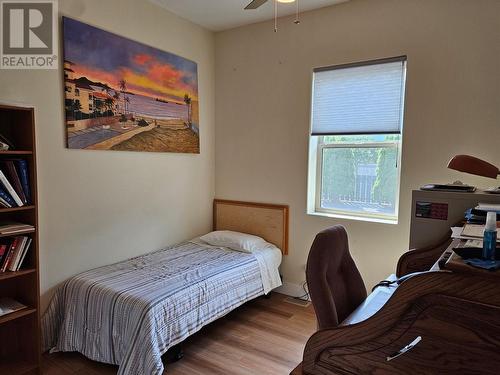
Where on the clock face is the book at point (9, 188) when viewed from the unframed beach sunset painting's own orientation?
The book is roughly at 3 o'clock from the unframed beach sunset painting.

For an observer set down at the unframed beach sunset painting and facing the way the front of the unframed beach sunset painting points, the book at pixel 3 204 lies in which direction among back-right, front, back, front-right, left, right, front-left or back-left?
right

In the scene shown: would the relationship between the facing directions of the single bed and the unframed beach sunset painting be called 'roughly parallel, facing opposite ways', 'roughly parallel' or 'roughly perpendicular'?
roughly perpendicular

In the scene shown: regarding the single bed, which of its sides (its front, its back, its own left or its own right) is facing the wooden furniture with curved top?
left

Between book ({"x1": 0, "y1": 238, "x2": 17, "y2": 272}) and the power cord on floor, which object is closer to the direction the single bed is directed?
the book

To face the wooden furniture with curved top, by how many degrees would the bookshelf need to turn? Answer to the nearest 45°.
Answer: approximately 45° to its right

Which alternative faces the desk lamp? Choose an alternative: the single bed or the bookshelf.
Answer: the bookshelf

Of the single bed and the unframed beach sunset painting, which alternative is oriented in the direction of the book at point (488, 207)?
the unframed beach sunset painting

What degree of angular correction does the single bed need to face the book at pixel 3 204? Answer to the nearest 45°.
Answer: approximately 45° to its right

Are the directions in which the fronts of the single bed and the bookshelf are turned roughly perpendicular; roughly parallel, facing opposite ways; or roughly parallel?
roughly perpendicular

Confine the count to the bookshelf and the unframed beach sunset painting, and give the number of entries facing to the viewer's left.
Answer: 0

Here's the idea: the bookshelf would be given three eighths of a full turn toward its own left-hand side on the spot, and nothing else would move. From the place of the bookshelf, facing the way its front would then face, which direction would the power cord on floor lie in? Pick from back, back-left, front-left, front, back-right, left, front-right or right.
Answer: right

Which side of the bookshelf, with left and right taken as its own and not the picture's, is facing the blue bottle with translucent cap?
front

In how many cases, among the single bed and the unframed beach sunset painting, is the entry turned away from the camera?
0

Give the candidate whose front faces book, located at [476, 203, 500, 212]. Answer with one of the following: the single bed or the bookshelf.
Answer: the bookshelf

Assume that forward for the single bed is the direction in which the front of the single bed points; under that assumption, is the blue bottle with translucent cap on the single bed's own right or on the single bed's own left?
on the single bed's own left

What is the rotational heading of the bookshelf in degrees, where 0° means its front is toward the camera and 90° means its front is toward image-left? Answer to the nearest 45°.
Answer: approximately 315°
